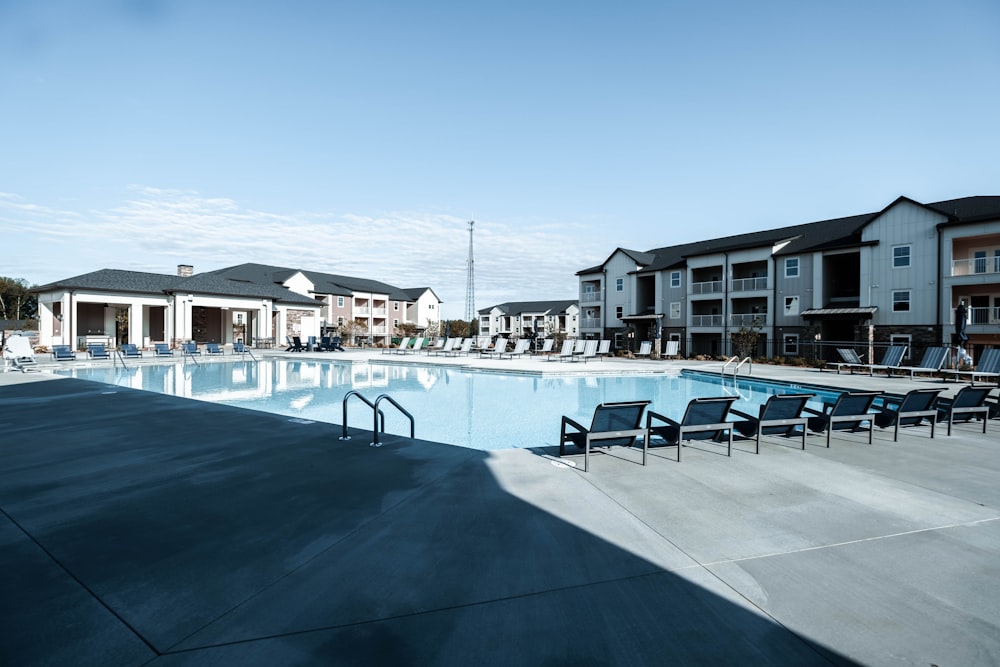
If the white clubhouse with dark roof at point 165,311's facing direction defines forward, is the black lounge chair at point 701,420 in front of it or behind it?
in front

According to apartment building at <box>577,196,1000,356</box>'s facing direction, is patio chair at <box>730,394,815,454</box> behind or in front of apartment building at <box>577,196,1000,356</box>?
in front

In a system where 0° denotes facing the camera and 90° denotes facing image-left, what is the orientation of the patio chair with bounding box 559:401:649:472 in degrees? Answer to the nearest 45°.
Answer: approximately 135°

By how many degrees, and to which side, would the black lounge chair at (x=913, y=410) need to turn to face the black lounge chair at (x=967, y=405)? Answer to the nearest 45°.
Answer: approximately 90° to its right

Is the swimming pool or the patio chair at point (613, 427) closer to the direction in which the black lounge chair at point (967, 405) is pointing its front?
the swimming pool

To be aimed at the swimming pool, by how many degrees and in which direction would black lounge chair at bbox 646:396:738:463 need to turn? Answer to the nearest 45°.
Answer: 0° — it already faces it

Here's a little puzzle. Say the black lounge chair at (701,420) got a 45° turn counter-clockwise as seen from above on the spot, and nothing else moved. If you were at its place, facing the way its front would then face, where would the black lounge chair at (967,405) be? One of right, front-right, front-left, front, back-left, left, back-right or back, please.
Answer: back-right
